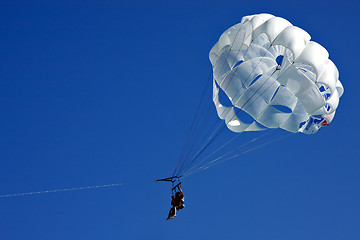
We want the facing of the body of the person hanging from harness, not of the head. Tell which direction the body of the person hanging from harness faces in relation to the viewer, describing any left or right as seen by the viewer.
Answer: facing to the left of the viewer

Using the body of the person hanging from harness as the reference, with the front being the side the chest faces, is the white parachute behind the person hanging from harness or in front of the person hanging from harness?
behind
